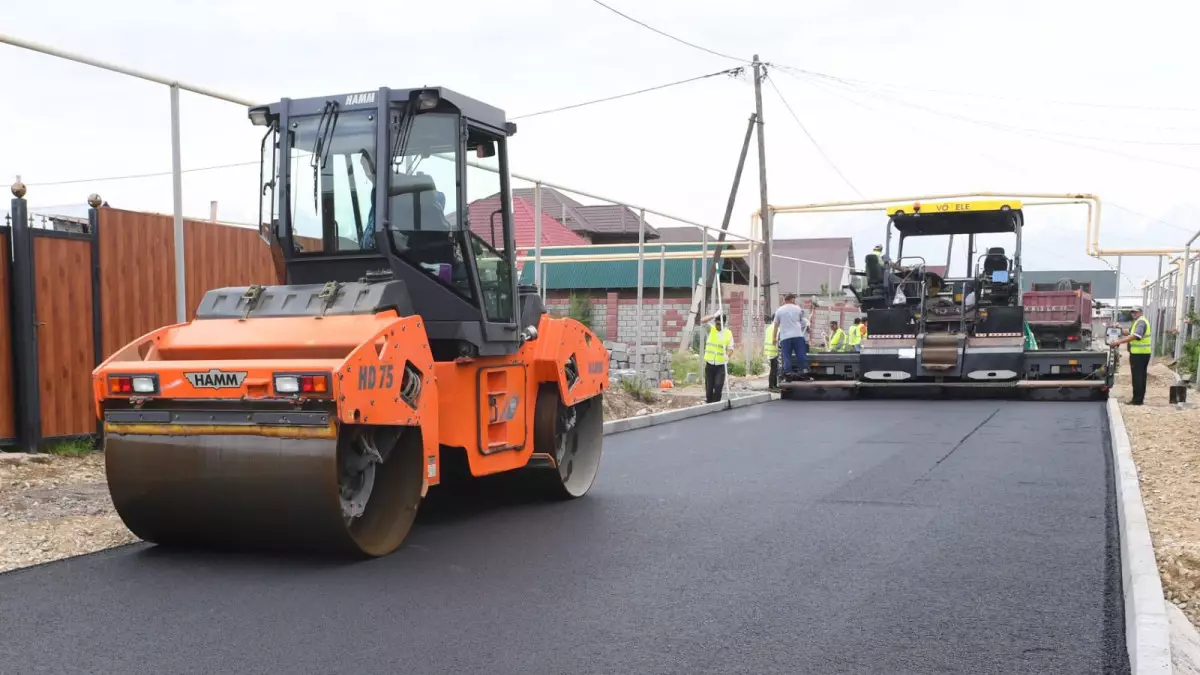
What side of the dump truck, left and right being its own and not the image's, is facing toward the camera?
back

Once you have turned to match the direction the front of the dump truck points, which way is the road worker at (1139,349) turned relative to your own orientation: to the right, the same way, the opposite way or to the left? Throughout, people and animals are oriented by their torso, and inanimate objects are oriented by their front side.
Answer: to the left

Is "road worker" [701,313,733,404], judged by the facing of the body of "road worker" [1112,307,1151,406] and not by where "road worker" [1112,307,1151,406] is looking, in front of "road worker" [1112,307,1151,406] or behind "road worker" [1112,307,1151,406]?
in front

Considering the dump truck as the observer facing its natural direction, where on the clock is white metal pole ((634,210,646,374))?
The white metal pole is roughly at 7 o'clock from the dump truck.

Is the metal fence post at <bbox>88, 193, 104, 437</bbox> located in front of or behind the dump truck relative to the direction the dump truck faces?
behind

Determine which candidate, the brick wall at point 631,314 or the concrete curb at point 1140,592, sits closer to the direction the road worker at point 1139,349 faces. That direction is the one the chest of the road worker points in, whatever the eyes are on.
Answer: the brick wall

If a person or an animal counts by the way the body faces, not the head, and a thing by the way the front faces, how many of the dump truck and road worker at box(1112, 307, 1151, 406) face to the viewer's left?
1

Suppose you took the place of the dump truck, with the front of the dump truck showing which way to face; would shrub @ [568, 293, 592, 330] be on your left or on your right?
on your left

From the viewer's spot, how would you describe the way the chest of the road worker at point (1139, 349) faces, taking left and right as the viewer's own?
facing to the left of the viewer

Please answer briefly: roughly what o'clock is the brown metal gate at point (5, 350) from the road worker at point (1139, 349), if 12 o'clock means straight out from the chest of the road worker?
The brown metal gate is roughly at 10 o'clock from the road worker.
